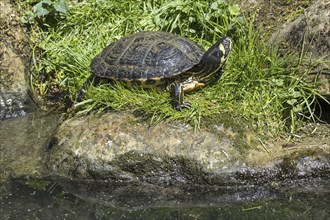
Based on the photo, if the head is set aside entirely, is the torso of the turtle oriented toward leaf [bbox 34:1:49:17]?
no

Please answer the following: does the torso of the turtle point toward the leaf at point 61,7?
no

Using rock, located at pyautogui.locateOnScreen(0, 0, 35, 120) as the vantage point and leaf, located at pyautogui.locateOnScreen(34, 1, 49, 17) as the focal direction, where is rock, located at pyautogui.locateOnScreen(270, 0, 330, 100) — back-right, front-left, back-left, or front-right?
front-right

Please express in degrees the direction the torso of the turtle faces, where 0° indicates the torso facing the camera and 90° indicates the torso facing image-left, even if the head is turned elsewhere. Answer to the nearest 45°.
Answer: approximately 270°

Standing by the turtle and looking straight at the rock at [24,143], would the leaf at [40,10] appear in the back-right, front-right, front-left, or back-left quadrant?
front-right

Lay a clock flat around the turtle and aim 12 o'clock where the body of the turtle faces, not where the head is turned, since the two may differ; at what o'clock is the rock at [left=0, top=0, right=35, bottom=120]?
The rock is roughly at 7 o'clock from the turtle.

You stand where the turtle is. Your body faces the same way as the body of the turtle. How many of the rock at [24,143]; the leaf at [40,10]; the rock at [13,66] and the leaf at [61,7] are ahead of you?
0

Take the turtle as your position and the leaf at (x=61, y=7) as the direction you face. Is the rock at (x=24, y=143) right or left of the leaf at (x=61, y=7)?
left

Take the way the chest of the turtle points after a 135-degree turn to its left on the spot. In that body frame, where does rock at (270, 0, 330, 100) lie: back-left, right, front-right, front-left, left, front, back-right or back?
back-right

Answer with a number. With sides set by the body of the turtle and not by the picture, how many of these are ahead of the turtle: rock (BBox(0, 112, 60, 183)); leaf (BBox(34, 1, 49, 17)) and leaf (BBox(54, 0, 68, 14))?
0

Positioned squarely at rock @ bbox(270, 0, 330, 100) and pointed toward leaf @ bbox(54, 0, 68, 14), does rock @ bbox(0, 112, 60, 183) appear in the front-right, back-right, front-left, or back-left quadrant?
front-left

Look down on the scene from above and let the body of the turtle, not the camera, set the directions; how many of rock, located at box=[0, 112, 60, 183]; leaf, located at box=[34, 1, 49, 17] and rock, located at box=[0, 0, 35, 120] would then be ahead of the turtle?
0

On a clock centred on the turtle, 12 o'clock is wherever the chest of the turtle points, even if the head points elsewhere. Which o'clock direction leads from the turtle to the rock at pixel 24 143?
The rock is roughly at 6 o'clock from the turtle.
